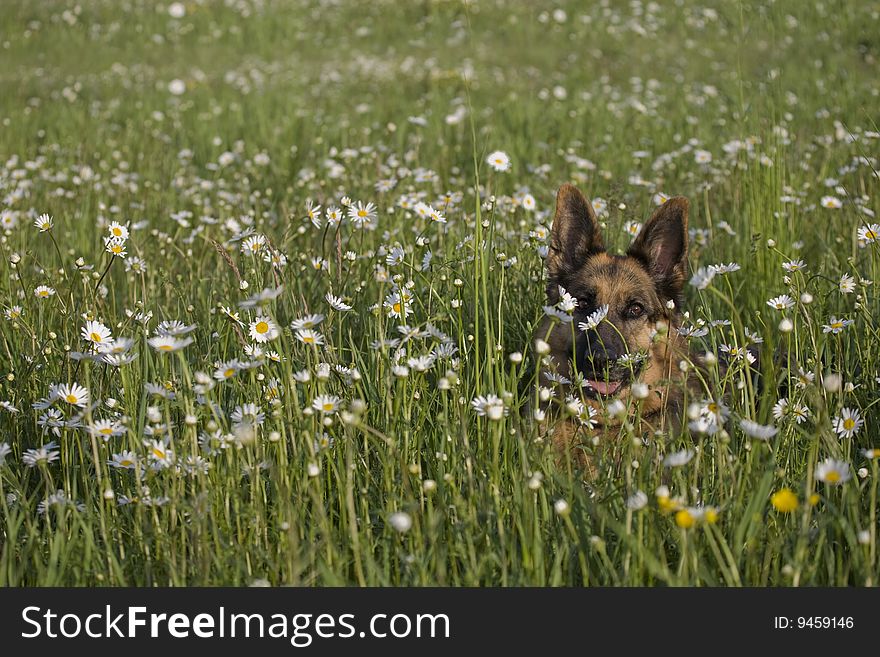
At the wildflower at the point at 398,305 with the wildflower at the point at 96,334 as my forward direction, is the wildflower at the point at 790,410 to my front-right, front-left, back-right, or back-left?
back-left

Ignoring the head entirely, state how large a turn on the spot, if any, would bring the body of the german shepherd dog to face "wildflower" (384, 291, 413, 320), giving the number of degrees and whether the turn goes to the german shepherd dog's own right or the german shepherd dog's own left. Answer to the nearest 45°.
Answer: approximately 45° to the german shepherd dog's own right

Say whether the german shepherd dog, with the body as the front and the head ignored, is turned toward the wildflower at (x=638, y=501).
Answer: yes

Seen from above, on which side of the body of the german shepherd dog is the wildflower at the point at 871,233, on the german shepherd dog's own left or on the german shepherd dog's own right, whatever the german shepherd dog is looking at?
on the german shepherd dog's own left

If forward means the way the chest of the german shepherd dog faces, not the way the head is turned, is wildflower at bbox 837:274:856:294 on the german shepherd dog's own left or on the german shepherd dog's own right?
on the german shepherd dog's own left

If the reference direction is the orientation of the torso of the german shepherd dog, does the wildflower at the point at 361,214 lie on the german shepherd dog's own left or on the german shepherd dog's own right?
on the german shepherd dog's own right

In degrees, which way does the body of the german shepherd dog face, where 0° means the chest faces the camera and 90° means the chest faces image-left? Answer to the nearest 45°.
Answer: approximately 0°
